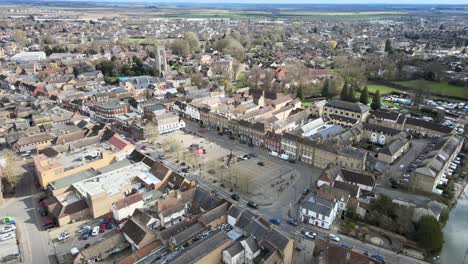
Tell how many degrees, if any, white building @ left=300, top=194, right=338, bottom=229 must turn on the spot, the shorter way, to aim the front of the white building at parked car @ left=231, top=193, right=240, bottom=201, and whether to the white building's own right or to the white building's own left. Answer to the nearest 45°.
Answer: approximately 45° to the white building's own right

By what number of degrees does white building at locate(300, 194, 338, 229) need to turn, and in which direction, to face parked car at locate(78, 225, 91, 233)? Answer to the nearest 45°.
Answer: approximately 45° to its right

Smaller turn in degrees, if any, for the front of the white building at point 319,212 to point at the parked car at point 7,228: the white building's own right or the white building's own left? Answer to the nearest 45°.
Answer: approximately 45° to the white building's own right

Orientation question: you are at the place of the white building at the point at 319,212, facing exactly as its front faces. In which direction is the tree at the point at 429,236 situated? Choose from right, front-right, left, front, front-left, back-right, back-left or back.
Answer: back-left

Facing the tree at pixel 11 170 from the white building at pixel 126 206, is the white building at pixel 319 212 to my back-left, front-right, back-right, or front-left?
back-right

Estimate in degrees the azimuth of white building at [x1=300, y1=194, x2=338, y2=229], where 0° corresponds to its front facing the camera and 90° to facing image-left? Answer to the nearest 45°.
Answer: approximately 45°

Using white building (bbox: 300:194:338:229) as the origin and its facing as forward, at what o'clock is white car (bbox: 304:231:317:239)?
The white car is roughly at 11 o'clock from the white building.
